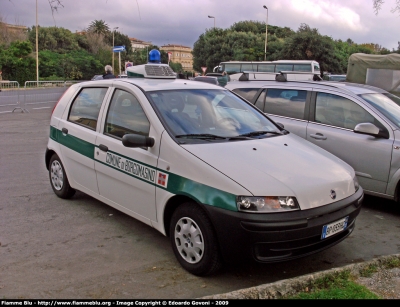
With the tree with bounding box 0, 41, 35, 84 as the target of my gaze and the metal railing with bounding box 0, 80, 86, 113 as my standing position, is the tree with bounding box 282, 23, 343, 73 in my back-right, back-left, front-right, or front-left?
front-right

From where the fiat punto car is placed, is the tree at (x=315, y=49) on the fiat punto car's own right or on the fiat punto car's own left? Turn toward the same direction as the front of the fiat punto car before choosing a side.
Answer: on the fiat punto car's own left

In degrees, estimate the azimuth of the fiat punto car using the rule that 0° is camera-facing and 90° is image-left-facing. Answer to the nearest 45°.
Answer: approximately 315°

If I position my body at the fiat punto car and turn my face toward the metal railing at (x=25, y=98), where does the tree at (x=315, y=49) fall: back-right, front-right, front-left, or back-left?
front-right

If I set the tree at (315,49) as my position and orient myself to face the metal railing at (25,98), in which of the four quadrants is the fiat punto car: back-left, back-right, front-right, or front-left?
front-left

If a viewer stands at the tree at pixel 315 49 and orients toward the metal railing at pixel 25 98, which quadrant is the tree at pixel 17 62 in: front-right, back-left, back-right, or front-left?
front-right

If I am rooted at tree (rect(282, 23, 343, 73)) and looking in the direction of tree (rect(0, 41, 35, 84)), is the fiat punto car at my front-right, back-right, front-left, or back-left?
front-left

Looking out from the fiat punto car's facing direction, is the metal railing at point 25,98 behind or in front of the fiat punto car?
behind
